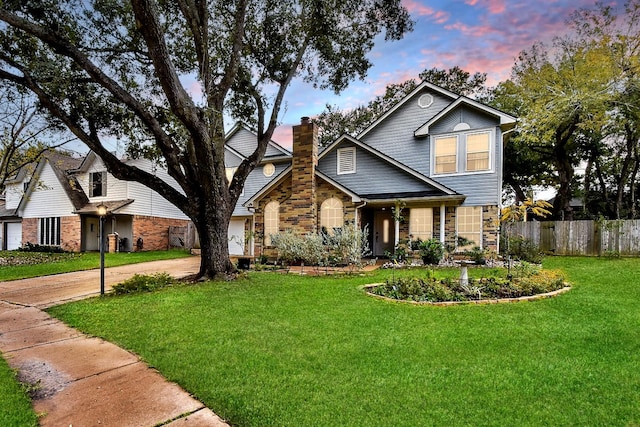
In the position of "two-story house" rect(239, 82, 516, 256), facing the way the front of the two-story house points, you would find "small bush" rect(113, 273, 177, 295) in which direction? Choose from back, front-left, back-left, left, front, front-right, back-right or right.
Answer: front-right

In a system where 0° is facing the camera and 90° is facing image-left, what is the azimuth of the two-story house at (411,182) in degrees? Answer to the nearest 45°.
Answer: approximately 0°

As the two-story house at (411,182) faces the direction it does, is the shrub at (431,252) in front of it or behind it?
in front

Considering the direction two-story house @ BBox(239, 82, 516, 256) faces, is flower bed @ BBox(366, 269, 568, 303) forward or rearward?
forward

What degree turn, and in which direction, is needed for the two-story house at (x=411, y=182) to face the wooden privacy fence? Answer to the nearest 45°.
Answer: approximately 90° to its left
